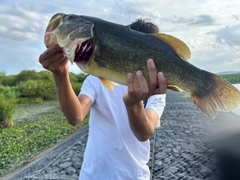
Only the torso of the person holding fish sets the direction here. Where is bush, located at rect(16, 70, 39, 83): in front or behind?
behind

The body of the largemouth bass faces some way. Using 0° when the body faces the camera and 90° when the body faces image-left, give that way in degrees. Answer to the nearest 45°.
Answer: approximately 90°

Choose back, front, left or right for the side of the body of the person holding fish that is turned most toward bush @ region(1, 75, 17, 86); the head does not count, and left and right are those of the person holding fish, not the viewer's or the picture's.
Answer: back

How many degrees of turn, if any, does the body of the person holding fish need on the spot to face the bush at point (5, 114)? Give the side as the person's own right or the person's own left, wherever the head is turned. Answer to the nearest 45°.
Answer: approximately 180°

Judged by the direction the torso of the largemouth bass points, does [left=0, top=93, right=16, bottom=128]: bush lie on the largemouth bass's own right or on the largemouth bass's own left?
on the largemouth bass's own right

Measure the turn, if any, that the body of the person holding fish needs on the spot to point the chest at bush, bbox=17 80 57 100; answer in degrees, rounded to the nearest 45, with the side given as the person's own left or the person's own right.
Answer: approximately 180°

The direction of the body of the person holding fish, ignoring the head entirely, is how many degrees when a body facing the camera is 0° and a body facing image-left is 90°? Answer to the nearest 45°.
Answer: approximately 0°
